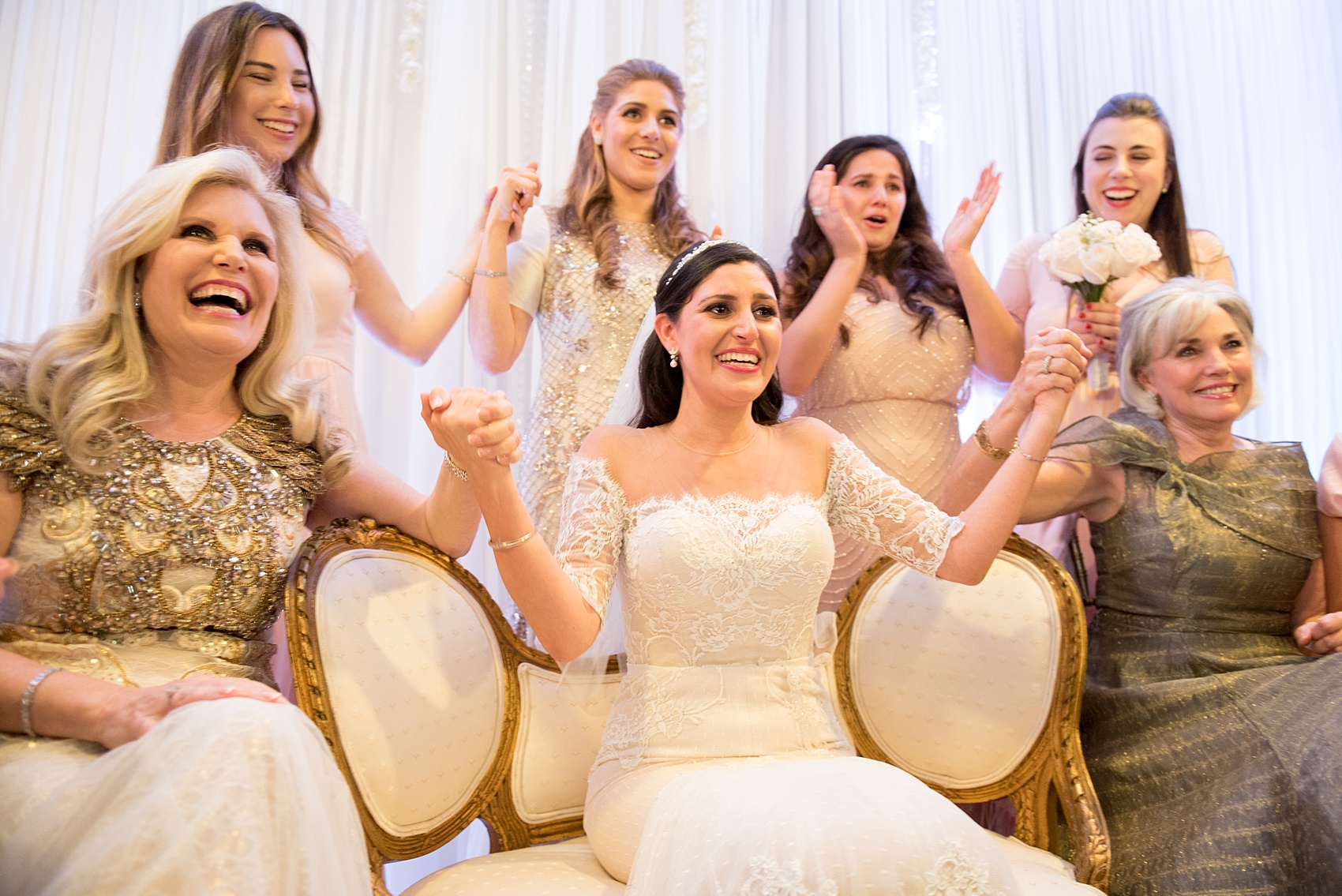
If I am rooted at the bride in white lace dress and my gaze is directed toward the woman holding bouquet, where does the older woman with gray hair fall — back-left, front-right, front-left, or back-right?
front-right

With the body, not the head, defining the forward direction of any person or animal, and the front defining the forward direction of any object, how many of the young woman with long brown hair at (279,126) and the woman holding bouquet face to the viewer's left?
0

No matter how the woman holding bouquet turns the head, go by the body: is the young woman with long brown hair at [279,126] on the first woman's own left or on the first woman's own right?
on the first woman's own right

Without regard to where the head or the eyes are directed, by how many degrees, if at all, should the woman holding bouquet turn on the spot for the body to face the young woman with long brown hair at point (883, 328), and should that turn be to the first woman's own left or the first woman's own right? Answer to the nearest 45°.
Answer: approximately 45° to the first woman's own right

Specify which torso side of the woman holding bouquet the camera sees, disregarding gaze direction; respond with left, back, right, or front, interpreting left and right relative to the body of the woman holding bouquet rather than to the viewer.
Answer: front

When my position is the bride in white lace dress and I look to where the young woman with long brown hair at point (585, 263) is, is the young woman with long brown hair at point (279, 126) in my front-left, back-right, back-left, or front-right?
front-left

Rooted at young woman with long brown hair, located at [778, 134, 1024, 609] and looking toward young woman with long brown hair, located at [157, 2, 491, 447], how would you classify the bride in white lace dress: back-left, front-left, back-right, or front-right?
front-left

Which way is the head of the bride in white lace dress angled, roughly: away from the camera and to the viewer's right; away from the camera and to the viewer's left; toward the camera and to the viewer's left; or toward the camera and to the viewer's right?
toward the camera and to the viewer's right

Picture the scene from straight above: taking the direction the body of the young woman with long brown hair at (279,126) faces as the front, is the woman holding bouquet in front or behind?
in front

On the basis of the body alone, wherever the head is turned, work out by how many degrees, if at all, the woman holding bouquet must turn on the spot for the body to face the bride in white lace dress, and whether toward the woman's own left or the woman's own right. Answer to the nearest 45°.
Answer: approximately 45° to the woman's own right

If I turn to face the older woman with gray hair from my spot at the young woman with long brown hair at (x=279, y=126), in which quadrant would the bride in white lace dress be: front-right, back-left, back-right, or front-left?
front-right

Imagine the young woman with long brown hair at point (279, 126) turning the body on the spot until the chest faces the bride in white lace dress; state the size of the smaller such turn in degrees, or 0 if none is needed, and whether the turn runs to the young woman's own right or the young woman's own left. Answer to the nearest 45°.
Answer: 0° — they already face them

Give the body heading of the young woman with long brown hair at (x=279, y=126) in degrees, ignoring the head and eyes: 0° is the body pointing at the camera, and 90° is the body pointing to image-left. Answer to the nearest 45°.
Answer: approximately 315°
